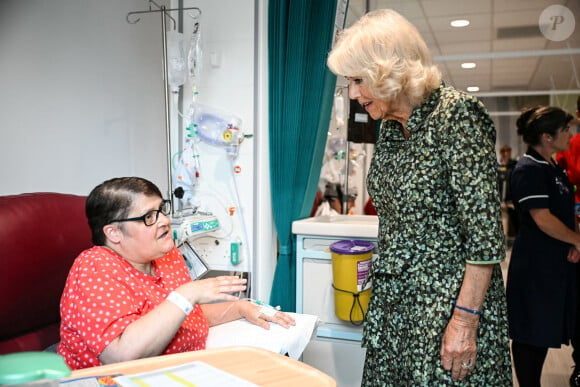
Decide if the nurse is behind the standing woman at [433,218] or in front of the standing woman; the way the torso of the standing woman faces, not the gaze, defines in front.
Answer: behind

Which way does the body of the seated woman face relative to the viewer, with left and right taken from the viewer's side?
facing the viewer and to the right of the viewer

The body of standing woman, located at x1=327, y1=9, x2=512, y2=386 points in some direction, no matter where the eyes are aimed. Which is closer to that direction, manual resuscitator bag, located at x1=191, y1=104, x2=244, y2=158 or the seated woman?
the seated woman

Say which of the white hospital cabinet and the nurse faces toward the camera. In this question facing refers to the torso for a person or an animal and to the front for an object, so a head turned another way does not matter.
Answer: the white hospital cabinet

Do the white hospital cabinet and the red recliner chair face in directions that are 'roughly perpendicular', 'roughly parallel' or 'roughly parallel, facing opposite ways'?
roughly perpendicular

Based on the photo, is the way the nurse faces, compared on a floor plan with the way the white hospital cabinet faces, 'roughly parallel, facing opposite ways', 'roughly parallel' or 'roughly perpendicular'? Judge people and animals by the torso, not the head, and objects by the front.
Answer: roughly perpendicular

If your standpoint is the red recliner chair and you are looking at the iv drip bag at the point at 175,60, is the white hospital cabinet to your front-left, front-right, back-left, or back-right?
front-right

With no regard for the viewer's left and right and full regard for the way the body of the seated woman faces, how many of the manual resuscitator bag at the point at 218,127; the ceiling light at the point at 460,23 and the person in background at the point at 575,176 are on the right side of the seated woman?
0

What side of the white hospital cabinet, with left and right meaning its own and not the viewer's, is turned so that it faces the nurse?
left

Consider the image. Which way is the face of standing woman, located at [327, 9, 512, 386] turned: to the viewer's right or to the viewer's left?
to the viewer's left

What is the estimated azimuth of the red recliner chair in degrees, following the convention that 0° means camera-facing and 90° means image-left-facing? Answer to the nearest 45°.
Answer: approximately 315°

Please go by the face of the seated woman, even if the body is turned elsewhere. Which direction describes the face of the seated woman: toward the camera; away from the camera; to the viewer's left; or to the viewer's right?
to the viewer's right

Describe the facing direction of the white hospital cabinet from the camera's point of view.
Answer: facing the viewer
